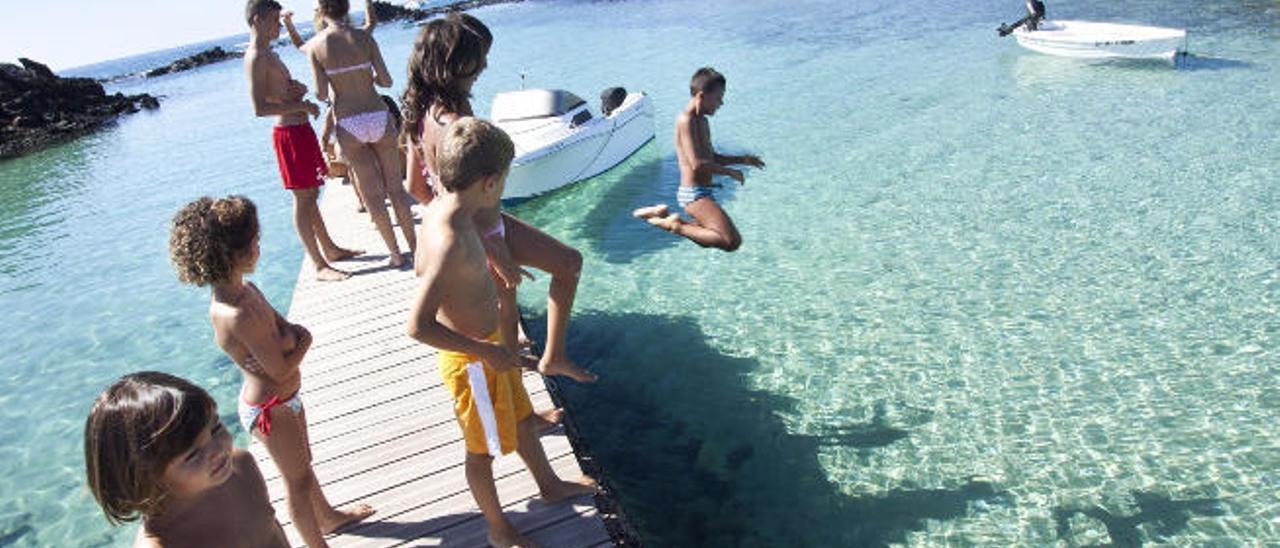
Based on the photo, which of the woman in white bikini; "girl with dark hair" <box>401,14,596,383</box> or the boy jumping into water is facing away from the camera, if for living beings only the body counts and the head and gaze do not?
the woman in white bikini

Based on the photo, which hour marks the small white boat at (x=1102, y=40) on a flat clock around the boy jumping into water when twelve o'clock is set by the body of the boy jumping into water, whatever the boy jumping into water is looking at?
The small white boat is roughly at 10 o'clock from the boy jumping into water.

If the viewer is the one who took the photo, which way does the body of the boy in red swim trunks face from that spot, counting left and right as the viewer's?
facing to the right of the viewer

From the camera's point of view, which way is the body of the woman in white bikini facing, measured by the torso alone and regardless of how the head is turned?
away from the camera

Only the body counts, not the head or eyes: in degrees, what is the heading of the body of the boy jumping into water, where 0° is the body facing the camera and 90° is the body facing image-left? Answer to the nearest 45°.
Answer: approximately 270°

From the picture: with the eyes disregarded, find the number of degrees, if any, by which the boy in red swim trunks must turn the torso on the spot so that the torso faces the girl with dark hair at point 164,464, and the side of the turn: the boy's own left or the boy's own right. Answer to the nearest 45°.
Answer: approximately 90° to the boy's own right

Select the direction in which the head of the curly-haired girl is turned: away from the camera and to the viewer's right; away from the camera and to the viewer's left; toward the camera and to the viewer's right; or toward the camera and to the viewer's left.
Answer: away from the camera and to the viewer's right

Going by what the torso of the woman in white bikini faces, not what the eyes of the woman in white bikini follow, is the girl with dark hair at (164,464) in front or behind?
behind

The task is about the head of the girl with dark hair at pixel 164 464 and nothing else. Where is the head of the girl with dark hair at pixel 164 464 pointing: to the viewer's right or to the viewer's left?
to the viewer's right

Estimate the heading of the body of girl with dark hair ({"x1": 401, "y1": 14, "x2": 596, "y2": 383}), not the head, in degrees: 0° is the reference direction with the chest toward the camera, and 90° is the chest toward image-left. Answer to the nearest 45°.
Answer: approximately 270°

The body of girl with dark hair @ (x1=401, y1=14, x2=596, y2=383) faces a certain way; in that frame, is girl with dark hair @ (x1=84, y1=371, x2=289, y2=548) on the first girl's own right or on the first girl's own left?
on the first girl's own right

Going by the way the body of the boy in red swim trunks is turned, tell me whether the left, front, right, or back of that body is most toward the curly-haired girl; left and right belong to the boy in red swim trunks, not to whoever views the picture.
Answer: right
